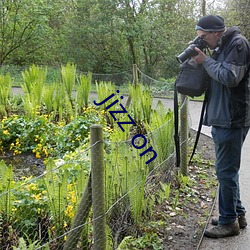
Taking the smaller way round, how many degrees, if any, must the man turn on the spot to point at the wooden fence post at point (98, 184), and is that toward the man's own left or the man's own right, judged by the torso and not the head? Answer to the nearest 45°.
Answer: approximately 45° to the man's own left

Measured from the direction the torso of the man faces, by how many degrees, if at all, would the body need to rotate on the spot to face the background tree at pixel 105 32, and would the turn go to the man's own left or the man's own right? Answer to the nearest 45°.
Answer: approximately 90° to the man's own right

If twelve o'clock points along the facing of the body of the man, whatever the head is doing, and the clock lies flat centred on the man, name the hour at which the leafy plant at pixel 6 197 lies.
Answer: The leafy plant is roughly at 11 o'clock from the man.

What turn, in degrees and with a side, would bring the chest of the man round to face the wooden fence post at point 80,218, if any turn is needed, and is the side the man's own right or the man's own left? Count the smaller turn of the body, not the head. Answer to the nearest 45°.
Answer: approximately 45° to the man's own left

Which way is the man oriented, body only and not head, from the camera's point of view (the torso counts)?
to the viewer's left

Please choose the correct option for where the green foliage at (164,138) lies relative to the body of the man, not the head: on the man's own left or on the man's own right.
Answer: on the man's own right

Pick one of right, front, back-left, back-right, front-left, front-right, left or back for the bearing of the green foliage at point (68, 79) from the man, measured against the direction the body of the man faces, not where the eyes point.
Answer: front-right

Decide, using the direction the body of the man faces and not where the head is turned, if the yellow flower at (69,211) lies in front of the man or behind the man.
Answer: in front

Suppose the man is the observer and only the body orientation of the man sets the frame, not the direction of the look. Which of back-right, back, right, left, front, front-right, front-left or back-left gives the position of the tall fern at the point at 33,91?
front-right

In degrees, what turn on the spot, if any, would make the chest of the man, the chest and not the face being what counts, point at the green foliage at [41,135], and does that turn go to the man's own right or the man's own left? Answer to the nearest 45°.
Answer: approximately 45° to the man's own right

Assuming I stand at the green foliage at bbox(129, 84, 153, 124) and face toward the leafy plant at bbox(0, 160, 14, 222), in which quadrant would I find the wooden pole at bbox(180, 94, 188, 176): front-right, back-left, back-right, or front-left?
front-left

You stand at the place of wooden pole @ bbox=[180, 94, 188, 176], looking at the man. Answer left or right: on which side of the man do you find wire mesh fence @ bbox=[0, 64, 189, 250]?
right

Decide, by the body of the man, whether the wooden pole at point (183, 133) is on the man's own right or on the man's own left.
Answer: on the man's own right

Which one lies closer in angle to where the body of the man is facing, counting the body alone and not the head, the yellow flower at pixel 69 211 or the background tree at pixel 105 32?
the yellow flower
